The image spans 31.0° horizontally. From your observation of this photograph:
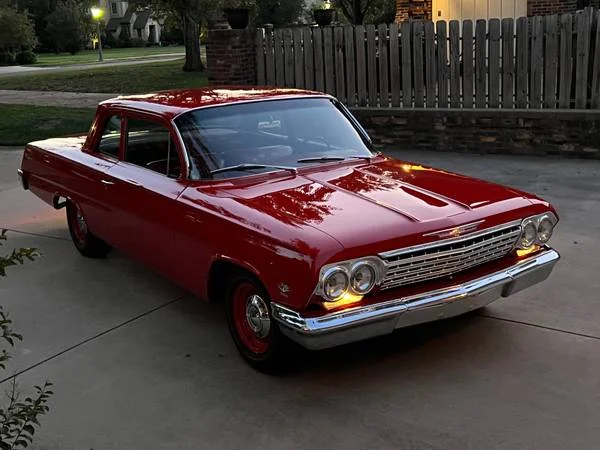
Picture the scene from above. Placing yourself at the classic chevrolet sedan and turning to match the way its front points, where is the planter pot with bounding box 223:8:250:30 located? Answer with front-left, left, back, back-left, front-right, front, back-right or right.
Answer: back-left

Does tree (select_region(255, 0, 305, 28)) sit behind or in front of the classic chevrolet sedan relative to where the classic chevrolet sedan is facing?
behind

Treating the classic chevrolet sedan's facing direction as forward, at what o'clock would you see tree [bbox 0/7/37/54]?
The tree is roughly at 7 o'clock from the classic chevrolet sedan.

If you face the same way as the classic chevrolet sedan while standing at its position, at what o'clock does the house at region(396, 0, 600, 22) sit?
The house is roughly at 8 o'clock from the classic chevrolet sedan.

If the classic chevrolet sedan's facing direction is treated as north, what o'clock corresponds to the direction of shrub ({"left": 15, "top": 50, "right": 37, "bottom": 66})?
The shrub is roughly at 7 o'clock from the classic chevrolet sedan.

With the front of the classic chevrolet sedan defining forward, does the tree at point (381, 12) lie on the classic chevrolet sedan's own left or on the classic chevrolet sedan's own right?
on the classic chevrolet sedan's own left

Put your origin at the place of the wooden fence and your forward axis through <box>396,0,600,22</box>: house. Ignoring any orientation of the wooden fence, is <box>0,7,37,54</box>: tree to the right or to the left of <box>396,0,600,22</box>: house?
left

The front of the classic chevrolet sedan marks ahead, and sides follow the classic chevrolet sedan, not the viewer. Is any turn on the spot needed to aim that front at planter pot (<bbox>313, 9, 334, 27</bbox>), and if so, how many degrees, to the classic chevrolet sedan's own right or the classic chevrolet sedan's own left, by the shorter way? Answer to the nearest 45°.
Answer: approximately 135° to the classic chevrolet sedan's own left

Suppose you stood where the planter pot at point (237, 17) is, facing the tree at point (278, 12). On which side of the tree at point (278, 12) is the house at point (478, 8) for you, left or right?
right

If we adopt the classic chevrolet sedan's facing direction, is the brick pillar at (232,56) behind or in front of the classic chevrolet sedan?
behind

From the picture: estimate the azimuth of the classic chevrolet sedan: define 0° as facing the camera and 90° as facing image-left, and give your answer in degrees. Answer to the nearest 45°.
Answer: approximately 315°
